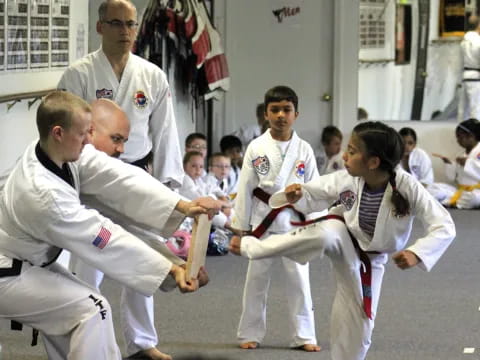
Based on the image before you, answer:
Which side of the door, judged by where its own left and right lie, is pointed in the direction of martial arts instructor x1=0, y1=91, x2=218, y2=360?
front

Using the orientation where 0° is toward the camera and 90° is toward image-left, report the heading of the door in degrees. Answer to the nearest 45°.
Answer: approximately 0°

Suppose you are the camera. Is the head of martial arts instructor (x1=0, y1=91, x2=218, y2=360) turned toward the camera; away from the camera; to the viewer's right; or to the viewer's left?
to the viewer's right

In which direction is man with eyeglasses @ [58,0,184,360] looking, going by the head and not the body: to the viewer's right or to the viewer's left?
to the viewer's right

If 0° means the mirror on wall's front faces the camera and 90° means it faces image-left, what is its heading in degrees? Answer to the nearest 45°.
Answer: approximately 0°

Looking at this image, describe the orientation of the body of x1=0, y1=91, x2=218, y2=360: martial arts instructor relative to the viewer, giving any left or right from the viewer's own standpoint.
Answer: facing to the right of the viewer

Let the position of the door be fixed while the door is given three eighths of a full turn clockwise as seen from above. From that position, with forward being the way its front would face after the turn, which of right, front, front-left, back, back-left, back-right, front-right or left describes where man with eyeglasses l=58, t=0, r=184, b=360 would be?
back-left

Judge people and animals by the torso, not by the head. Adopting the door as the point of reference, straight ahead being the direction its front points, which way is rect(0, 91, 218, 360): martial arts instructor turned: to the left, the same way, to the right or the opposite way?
to the left

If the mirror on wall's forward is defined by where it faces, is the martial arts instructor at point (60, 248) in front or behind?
in front
